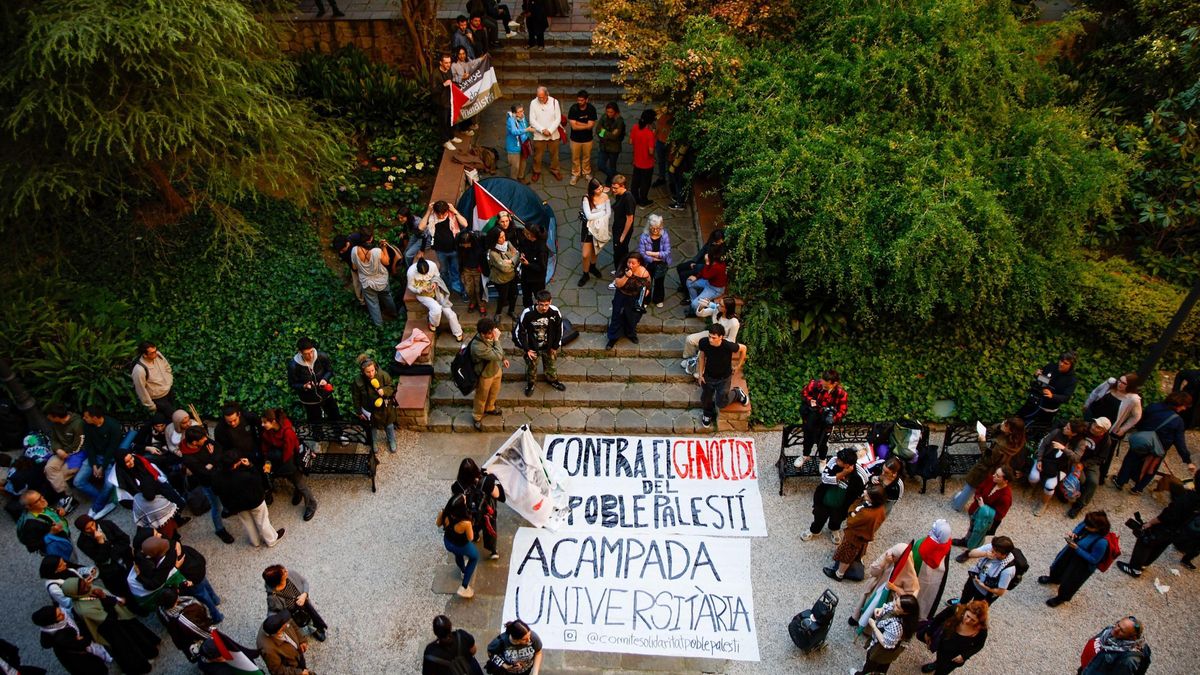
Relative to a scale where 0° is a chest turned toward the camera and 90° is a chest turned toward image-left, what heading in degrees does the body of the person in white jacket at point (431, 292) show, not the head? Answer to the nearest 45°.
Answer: approximately 315°

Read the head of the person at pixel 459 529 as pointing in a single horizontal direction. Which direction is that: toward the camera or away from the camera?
away from the camera

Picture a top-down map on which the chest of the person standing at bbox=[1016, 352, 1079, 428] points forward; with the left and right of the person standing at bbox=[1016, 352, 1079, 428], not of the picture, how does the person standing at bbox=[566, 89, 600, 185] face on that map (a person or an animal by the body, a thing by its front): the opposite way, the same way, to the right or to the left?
to the left

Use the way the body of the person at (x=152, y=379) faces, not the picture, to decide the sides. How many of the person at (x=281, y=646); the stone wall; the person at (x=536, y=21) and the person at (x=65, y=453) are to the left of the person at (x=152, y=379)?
2

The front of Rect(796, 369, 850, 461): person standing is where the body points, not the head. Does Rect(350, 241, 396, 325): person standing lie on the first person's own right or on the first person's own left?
on the first person's own right

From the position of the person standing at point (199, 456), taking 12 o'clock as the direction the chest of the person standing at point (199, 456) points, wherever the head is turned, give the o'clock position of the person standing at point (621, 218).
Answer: the person standing at point (621, 218) is roughly at 10 o'clock from the person standing at point (199, 456).

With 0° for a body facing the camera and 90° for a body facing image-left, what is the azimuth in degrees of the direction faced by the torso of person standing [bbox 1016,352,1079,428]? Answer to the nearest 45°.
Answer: approximately 45°
